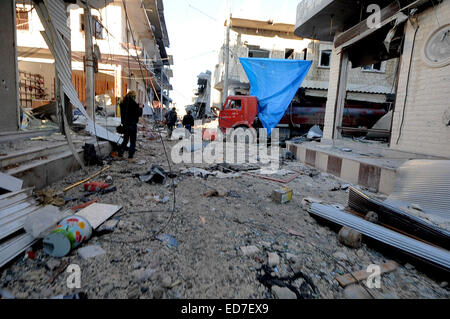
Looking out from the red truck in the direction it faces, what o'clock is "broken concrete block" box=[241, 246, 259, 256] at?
The broken concrete block is roughly at 9 o'clock from the red truck.

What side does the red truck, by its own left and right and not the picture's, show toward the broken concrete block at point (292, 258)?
left

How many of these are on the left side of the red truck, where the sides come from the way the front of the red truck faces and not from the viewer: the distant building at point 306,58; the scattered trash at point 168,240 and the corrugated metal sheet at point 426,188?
2

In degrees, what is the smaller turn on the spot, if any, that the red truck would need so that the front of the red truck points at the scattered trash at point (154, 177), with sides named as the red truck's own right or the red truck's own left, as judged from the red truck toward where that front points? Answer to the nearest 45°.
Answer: approximately 90° to the red truck's own left

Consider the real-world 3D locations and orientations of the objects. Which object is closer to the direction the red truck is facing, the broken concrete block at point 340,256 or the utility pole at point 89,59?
the utility pole

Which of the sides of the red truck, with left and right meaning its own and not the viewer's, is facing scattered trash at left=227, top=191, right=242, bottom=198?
left

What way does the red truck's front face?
to the viewer's left

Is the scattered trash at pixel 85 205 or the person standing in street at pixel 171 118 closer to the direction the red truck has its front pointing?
the person standing in street

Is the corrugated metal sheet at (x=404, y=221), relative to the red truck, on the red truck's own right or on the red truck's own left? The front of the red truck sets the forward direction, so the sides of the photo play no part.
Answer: on the red truck's own left

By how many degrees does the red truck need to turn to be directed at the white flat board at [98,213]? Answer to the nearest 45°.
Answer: approximately 90° to its left

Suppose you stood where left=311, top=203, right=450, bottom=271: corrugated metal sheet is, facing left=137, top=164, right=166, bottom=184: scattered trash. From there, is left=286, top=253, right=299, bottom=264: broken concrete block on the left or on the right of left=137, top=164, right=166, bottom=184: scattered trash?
left

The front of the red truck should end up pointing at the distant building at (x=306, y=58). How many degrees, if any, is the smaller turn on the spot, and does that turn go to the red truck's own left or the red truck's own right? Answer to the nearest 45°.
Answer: approximately 90° to the red truck's own right

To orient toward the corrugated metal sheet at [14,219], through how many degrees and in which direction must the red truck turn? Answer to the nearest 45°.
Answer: approximately 90° to its left

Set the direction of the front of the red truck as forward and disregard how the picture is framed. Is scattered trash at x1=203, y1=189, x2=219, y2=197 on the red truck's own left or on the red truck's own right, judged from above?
on the red truck's own left
